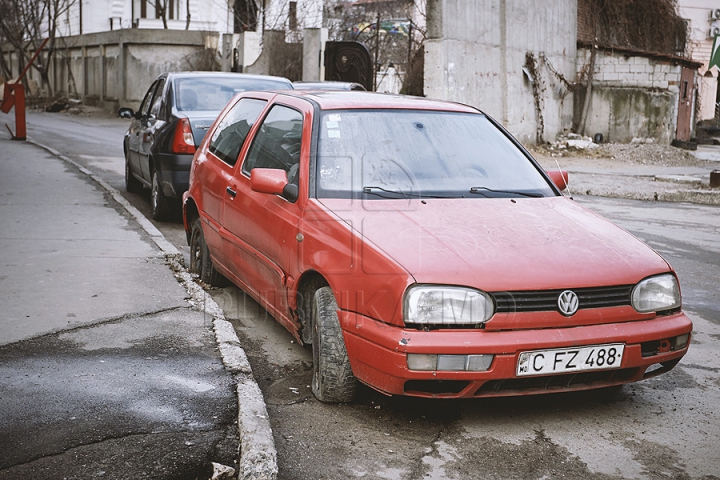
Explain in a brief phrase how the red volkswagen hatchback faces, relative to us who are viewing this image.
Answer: facing the viewer and to the right of the viewer

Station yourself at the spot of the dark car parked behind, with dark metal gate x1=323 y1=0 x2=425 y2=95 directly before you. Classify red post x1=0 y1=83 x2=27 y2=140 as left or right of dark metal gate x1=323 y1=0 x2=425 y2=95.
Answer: left

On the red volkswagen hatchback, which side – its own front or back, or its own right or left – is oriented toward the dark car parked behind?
back

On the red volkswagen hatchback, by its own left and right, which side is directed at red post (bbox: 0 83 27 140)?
back

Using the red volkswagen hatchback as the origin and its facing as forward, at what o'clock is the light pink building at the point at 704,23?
The light pink building is roughly at 8 o'clock from the red volkswagen hatchback.

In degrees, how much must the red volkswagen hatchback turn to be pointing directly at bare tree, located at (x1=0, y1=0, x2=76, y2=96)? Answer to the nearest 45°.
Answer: approximately 180°
